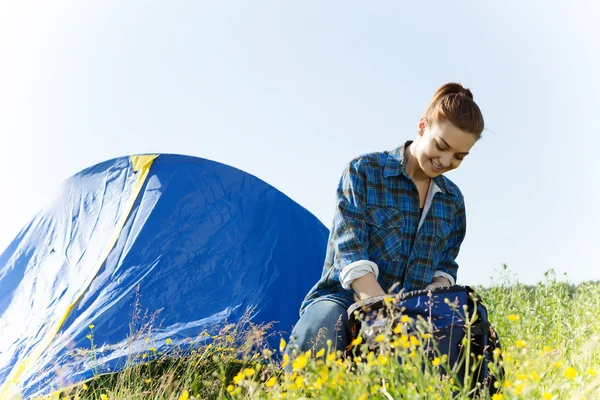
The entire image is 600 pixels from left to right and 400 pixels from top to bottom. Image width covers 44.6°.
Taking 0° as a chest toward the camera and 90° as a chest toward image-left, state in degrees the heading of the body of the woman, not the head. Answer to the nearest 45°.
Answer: approximately 315°

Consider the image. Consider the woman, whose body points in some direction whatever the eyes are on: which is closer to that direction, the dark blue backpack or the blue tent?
the dark blue backpack

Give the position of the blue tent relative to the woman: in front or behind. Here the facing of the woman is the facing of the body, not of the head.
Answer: behind
